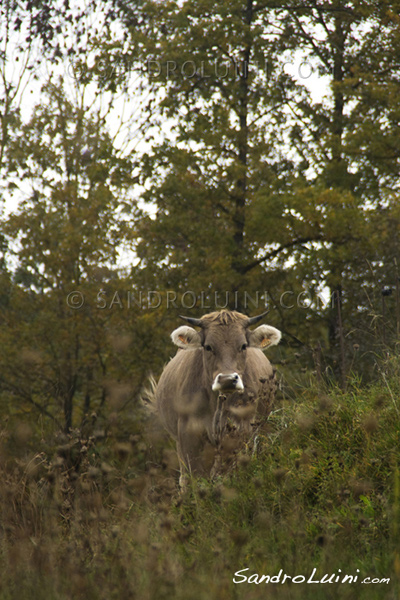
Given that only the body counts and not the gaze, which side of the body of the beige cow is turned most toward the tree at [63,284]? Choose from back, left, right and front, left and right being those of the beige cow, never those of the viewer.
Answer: back

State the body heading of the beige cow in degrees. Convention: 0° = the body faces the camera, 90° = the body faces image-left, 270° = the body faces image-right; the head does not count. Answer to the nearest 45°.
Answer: approximately 0°
